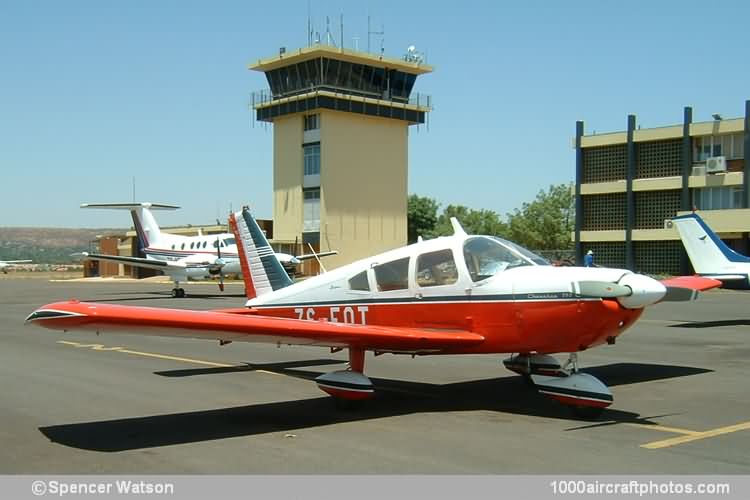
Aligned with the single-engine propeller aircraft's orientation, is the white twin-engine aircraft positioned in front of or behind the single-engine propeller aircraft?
behind

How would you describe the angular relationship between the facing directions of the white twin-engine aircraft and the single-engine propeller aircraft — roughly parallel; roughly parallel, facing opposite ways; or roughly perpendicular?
roughly parallel

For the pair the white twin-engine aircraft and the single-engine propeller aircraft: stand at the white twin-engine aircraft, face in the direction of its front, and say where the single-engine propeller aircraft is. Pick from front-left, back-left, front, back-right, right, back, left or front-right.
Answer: front-right

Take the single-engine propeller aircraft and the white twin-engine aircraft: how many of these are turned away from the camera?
0

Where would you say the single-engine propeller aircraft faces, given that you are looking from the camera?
facing the viewer and to the right of the viewer
